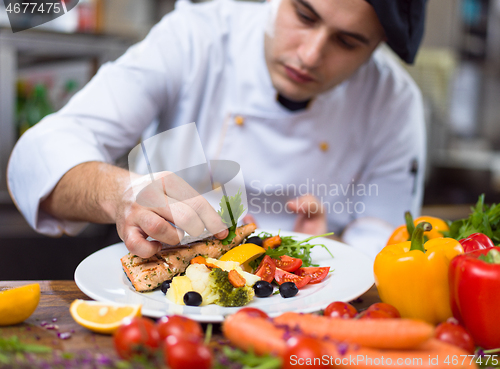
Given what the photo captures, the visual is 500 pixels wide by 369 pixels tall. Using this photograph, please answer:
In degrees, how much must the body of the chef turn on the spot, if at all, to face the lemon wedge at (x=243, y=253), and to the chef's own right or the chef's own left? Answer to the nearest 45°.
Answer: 0° — they already face it

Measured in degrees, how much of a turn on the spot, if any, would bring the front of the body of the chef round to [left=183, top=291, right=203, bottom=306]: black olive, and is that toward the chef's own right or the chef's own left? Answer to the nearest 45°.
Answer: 0° — they already face it

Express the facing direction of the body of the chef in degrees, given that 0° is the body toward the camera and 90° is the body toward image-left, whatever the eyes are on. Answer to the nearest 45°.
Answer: approximately 0°

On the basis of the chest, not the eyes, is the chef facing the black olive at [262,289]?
yes

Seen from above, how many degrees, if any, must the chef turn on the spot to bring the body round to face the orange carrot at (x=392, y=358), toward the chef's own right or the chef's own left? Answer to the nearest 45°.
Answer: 0° — they already face it

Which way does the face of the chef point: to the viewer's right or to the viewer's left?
to the viewer's left

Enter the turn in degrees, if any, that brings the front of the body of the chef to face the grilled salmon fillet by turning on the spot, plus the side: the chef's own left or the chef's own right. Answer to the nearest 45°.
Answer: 0° — they already face it
